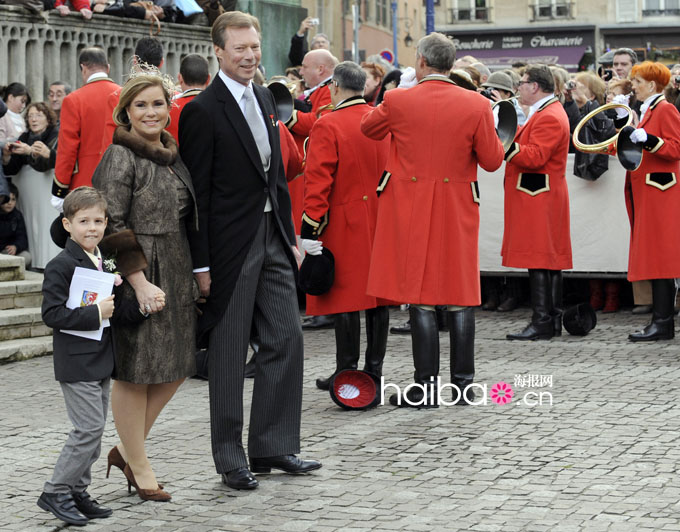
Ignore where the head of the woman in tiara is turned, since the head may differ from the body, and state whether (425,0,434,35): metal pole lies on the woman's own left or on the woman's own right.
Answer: on the woman's own left

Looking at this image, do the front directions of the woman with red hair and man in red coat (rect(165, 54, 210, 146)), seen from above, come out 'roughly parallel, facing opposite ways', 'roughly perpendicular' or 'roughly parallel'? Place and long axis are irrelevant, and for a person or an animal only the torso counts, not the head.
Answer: roughly perpendicular

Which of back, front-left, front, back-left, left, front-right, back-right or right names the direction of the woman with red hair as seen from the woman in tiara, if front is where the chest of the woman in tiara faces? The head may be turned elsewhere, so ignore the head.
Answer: left

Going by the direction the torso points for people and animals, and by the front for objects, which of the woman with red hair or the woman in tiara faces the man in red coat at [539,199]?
the woman with red hair

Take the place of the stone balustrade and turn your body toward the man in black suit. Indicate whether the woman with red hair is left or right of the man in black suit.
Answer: left

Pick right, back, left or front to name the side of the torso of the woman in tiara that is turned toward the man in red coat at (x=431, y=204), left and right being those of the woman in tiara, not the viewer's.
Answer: left

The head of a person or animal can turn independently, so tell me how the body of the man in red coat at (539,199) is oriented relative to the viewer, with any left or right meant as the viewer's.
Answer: facing to the left of the viewer

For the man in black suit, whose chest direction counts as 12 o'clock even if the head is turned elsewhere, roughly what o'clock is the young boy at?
The young boy is roughly at 3 o'clock from the man in black suit.

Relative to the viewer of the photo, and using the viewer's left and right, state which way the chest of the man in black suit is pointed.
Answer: facing the viewer and to the right of the viewer

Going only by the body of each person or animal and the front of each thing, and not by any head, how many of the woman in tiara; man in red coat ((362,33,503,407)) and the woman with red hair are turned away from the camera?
1

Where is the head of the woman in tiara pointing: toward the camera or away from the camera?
toward the camera

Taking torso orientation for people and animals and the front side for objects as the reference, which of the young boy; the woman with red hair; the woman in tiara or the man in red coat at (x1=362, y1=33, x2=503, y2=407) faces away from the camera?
the man in red coat

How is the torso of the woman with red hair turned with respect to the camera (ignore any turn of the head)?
to the viewer's left

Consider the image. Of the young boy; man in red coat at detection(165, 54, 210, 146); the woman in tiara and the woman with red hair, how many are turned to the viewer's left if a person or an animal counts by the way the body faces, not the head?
1

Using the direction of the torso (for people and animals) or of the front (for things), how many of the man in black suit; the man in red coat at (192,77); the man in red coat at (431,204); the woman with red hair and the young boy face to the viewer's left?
1

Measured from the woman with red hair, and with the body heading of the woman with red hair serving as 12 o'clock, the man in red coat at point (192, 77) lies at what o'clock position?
The man in red coat is roughly at 11 o'clock from the woman with red hair.

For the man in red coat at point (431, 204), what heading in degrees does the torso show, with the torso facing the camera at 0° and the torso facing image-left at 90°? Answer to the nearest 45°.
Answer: approximately 180°

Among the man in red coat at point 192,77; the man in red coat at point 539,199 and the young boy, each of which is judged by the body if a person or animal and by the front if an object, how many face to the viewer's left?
1

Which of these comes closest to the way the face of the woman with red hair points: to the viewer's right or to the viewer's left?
to the viewer's left
